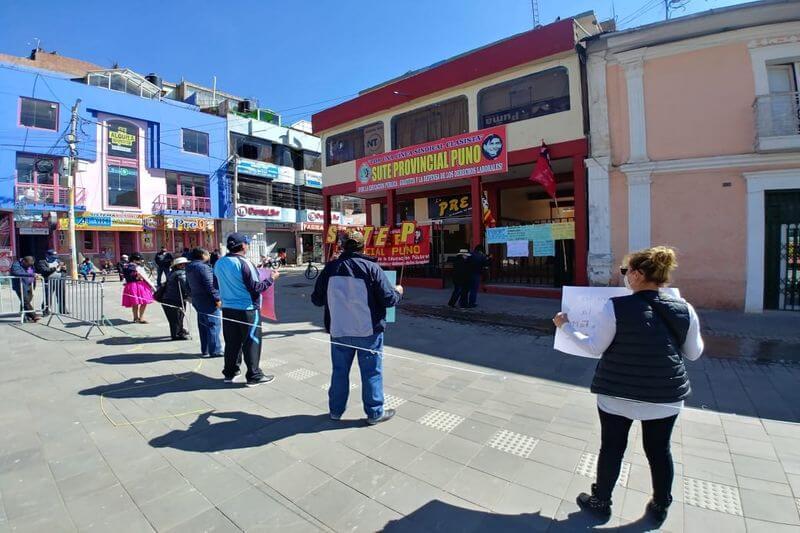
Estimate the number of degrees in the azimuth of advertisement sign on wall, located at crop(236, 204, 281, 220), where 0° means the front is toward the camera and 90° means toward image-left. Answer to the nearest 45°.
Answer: approximately 315°

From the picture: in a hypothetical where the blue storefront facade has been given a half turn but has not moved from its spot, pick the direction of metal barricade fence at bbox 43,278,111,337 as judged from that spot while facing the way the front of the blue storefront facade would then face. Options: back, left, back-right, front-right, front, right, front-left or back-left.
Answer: back-left

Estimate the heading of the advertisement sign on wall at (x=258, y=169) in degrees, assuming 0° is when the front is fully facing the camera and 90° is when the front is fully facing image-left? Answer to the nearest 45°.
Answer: approximately 315°

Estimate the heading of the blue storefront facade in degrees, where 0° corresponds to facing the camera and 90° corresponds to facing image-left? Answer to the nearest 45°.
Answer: approximately 315°

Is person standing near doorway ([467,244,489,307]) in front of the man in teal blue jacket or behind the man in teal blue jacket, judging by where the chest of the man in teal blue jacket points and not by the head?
in front

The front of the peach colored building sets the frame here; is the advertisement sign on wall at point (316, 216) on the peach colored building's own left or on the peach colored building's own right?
on the peach colored building's own right

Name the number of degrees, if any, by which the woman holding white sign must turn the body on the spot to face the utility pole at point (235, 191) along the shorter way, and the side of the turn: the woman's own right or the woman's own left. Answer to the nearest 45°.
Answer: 0° — they already face it

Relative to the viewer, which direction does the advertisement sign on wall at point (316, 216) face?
toward the camera

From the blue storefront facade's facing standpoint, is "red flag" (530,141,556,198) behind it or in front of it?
in front

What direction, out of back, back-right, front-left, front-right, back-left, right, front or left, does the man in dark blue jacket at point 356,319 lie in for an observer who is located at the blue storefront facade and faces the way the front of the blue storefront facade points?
front-right

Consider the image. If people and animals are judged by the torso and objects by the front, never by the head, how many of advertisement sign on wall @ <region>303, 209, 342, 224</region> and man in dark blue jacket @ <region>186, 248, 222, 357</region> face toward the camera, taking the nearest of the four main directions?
1

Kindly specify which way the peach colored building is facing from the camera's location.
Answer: facing the viewer and to the left of the viewer

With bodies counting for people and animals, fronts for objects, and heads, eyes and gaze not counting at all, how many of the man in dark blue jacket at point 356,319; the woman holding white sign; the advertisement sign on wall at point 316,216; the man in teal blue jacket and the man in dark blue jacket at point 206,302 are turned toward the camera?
1
